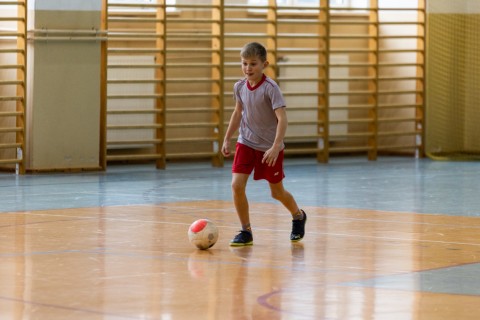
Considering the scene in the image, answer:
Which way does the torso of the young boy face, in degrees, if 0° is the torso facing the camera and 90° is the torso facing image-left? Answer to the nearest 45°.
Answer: approximately 45°

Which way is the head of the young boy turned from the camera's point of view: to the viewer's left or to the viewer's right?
to the viewer's left
